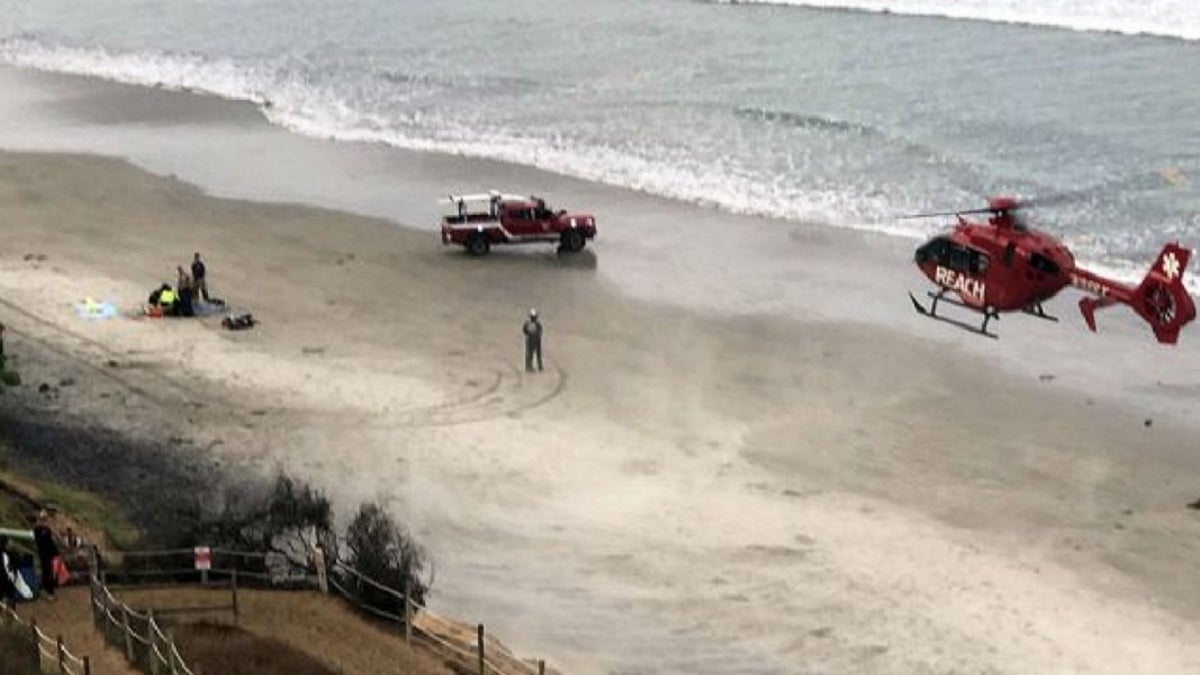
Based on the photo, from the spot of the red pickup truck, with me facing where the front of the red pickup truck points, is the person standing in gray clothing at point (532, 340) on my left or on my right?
on my right

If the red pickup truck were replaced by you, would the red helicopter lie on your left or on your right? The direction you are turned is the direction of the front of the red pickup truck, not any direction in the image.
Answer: on your right

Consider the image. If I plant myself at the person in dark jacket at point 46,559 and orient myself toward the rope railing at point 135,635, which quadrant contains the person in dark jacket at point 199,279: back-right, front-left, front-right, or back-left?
back-left

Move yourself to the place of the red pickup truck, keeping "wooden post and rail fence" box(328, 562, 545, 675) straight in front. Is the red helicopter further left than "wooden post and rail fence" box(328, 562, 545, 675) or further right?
left

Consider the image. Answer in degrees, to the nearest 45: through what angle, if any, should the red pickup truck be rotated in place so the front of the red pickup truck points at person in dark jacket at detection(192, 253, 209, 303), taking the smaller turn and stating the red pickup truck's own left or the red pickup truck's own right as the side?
approximately 135° to the red pickup truck's own right

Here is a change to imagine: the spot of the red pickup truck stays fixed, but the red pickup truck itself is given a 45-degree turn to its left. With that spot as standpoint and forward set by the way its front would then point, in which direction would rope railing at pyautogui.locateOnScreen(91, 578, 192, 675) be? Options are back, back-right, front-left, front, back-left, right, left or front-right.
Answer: back-right

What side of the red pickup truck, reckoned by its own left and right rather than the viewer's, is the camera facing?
right

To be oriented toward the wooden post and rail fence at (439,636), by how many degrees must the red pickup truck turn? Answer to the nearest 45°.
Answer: approximately 90° to its right

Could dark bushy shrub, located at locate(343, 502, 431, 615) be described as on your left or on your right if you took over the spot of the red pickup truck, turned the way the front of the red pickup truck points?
on your right

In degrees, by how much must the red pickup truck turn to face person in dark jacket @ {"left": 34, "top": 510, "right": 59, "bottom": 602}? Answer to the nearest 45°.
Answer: approximately 90° to its right

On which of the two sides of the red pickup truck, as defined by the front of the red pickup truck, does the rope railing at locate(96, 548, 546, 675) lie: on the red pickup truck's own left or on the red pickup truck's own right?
on the red pickup truck's own right

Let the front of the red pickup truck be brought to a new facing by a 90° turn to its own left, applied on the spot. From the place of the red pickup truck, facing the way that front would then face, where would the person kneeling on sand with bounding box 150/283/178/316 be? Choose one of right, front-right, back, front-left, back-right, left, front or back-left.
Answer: back-left
